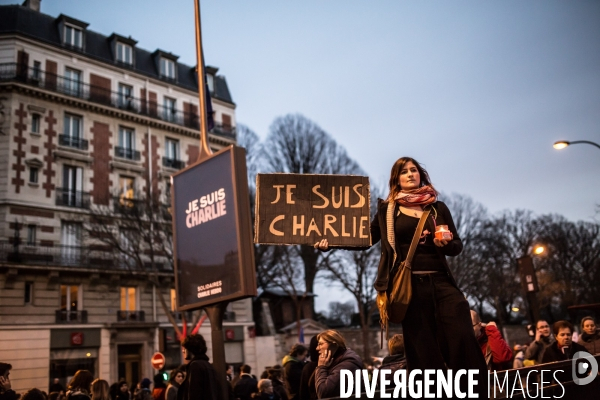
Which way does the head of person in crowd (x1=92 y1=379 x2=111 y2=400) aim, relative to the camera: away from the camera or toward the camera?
away from the camera

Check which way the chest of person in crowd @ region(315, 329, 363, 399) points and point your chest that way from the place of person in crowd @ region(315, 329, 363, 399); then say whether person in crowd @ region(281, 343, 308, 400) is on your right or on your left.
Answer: on your right

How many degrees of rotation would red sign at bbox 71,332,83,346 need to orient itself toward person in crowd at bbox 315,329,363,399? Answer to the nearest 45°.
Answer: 0° — it already faces them

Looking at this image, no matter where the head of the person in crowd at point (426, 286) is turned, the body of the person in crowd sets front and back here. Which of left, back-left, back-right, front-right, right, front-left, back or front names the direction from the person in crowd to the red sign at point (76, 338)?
back-right

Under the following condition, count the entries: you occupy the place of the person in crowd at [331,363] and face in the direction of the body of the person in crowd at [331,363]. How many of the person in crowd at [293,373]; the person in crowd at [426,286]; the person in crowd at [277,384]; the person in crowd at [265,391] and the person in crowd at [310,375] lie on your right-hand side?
4

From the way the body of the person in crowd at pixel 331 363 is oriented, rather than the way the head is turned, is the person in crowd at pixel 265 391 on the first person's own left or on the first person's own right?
on the first person's own right
